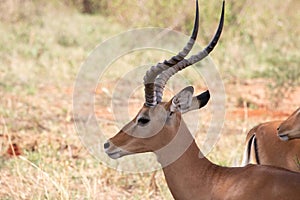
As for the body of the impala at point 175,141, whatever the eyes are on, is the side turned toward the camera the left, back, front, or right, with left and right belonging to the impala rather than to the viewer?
left

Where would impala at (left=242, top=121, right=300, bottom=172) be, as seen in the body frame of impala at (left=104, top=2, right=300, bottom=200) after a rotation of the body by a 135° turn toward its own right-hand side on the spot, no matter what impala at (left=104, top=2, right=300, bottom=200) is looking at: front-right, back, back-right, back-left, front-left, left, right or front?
front
